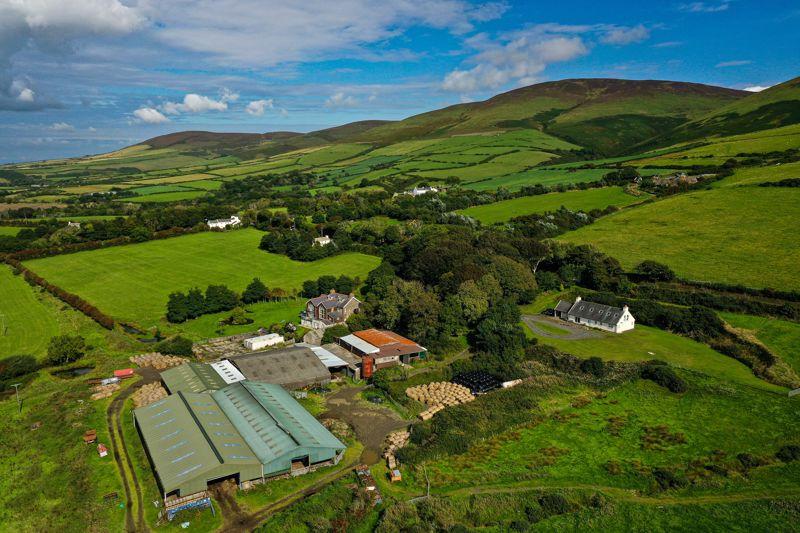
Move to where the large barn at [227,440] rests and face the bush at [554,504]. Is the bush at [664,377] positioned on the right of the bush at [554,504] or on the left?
left

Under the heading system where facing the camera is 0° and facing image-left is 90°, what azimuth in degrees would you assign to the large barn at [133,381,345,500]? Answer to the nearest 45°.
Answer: approximately 315°
